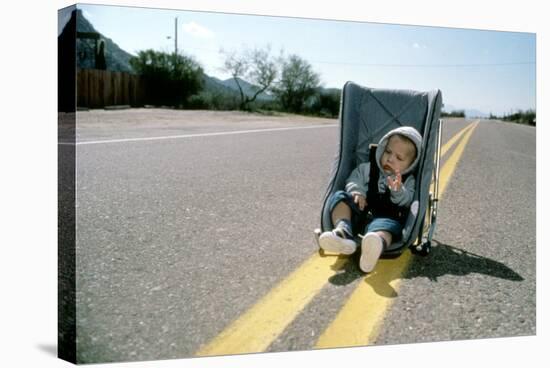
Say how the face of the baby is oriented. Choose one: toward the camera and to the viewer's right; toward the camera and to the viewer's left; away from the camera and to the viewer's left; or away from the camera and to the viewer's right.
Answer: toward the camera and to the viewer's left

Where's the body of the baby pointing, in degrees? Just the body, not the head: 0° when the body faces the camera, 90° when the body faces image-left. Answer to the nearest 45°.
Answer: approximately 45°
